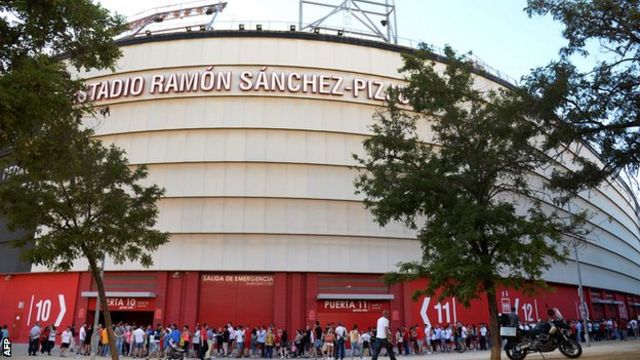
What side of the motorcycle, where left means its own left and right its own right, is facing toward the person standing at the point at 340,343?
back

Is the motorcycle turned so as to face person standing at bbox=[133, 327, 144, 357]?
no

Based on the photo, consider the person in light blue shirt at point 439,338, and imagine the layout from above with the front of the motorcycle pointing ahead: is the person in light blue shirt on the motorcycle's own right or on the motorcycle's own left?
on the motorcycle's own left

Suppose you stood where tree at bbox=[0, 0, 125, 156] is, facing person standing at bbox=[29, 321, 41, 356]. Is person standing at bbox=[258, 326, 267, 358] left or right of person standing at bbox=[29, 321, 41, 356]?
right

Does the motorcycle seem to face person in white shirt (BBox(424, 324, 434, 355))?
no

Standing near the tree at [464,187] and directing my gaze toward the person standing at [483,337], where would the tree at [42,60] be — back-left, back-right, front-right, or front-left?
back-left

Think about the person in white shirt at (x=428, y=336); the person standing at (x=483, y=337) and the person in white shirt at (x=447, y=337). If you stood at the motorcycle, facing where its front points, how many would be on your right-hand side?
0

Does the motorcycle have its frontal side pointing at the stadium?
no

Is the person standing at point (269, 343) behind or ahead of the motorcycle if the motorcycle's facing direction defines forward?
behind

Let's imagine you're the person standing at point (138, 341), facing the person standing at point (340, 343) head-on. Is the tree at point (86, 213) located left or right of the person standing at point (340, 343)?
right

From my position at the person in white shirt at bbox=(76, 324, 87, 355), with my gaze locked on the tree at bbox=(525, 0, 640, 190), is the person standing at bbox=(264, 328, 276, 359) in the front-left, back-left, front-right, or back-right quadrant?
front-left

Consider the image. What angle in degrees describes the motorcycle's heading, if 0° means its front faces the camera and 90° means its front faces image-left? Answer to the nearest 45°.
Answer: approximately 270°

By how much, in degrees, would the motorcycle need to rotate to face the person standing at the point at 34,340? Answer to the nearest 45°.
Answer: approximately 180°

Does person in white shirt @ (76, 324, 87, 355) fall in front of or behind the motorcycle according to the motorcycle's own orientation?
behind
